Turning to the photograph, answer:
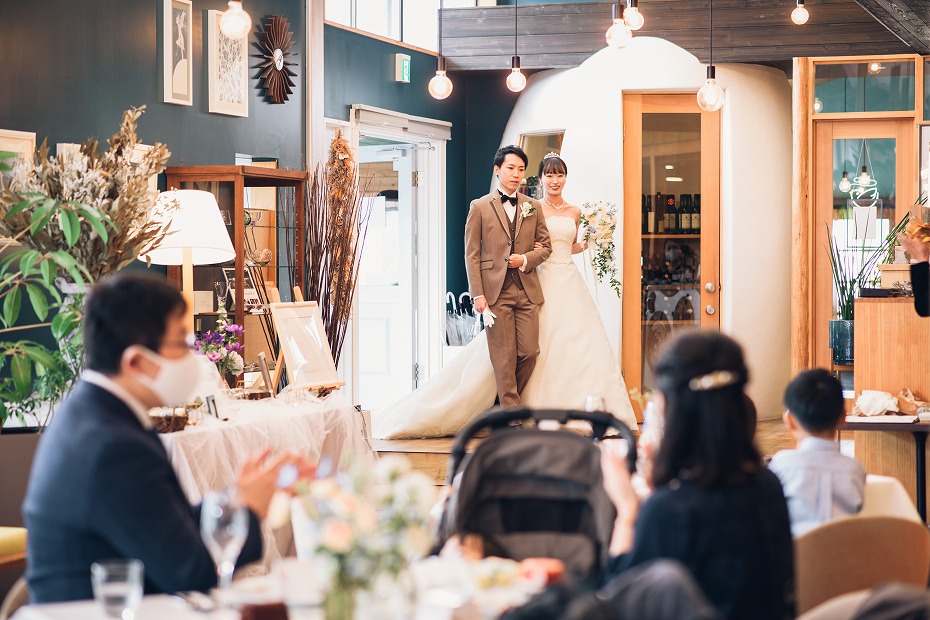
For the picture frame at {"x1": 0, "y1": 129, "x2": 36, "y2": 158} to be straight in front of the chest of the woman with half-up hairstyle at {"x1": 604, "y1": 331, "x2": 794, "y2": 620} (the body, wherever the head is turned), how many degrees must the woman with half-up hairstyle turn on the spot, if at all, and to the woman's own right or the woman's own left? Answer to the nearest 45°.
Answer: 0° — they already face it

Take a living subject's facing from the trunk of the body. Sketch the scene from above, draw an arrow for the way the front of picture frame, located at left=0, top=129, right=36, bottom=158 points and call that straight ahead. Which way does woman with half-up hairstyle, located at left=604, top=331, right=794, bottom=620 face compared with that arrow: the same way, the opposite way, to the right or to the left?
the opposite way

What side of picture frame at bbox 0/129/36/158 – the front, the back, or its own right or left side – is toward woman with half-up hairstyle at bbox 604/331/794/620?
front

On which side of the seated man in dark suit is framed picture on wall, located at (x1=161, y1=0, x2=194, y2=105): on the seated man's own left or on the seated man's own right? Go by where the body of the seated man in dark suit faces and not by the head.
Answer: on the seated man's own left

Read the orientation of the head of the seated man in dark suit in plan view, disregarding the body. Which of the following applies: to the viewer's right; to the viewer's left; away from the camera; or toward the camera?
to the viewer's right

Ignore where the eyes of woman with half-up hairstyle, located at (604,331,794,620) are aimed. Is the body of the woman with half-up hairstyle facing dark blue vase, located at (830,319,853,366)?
no

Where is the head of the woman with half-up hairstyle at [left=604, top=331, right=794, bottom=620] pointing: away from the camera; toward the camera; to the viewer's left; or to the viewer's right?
away from the camera

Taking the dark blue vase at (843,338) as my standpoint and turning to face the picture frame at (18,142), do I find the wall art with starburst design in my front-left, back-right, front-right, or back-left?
front-right

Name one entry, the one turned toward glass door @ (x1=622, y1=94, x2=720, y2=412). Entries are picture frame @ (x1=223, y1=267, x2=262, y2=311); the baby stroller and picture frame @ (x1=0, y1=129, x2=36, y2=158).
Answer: the baby stroller

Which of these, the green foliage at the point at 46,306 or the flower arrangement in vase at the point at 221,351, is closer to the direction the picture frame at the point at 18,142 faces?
the green foliage

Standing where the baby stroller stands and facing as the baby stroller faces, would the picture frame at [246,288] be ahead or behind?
ahead

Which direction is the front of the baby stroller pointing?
away from the camera

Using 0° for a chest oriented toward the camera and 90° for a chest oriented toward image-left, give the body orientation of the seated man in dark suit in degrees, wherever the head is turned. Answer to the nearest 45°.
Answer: approximately 270°

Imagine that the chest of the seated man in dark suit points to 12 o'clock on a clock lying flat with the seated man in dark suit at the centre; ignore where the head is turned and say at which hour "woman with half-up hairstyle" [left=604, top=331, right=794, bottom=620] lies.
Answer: The woman with half-up hairstyle is roughly at 1 o'clock from the seated man in dark suit.

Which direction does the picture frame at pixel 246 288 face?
toward the camera
